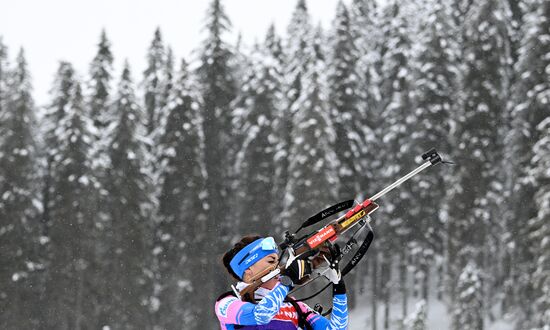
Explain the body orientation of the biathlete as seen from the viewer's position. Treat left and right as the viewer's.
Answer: facing the viewer and to the right of the viewer

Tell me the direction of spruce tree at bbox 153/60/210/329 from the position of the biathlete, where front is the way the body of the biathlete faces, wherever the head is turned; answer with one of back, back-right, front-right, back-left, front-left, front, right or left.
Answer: back-left

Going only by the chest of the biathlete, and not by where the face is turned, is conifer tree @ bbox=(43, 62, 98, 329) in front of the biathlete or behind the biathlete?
behind

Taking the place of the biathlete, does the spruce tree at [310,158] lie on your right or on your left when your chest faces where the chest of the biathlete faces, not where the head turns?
on your left

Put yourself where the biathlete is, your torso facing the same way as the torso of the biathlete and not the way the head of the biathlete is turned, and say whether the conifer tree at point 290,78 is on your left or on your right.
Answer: on your left

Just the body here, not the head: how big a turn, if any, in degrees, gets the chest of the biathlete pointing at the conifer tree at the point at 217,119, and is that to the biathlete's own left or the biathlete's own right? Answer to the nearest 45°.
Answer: approximately 135° to the biathlete's own left

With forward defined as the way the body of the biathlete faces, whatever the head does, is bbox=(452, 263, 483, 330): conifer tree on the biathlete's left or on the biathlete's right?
on the biathlete's left

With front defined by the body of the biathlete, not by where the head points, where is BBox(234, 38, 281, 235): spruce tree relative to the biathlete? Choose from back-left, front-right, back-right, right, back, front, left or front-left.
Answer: back-left
